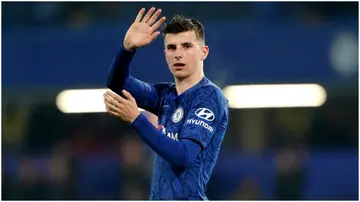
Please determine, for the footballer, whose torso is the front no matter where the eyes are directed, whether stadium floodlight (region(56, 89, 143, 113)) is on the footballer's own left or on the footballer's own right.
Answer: on the footballer's own right

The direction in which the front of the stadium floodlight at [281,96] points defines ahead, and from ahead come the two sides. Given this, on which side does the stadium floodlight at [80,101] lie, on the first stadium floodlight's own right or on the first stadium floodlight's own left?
on the first stadium floodlight's own right

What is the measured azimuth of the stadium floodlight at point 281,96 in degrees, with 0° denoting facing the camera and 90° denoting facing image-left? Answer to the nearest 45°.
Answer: approximately 0°

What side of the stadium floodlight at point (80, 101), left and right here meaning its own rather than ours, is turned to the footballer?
front

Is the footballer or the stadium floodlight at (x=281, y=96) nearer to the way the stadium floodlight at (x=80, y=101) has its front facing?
the footballer

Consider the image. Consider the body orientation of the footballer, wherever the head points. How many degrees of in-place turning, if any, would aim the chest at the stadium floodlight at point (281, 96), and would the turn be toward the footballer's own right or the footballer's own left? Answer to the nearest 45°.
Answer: approximately 135° to the footballer's own right

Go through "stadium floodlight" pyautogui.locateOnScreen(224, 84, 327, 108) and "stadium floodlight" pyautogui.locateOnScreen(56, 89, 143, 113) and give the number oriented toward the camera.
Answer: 2

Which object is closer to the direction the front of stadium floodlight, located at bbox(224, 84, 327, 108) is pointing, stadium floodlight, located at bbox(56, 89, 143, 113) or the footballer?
the footballer

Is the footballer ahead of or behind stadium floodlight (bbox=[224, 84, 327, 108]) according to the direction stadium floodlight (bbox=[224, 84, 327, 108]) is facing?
ahead

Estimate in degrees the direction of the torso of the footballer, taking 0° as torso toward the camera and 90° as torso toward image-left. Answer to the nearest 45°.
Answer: approximately 45°
